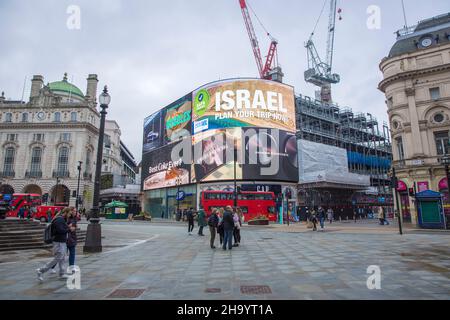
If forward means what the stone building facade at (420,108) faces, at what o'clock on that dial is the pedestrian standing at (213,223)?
The pedestrian standing is roughly at 11 o'clock from the stone building facade.

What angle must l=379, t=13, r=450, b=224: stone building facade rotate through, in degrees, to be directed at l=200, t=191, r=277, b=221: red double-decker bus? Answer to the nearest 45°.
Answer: approximately 45° to its right

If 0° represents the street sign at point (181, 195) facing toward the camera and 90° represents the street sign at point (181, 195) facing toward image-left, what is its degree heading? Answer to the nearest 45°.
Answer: approximately 0°

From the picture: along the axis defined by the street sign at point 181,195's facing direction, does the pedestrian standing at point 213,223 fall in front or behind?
in front

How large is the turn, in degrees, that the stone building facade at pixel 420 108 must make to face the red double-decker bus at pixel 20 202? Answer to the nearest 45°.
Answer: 0° — it already faces it

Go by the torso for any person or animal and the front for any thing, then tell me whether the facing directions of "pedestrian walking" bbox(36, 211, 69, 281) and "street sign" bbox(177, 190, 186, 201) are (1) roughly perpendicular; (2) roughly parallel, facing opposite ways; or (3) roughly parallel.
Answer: roughly perpendicular

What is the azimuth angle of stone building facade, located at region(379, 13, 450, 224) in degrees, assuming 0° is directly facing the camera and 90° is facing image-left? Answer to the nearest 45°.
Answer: approximately 45°
